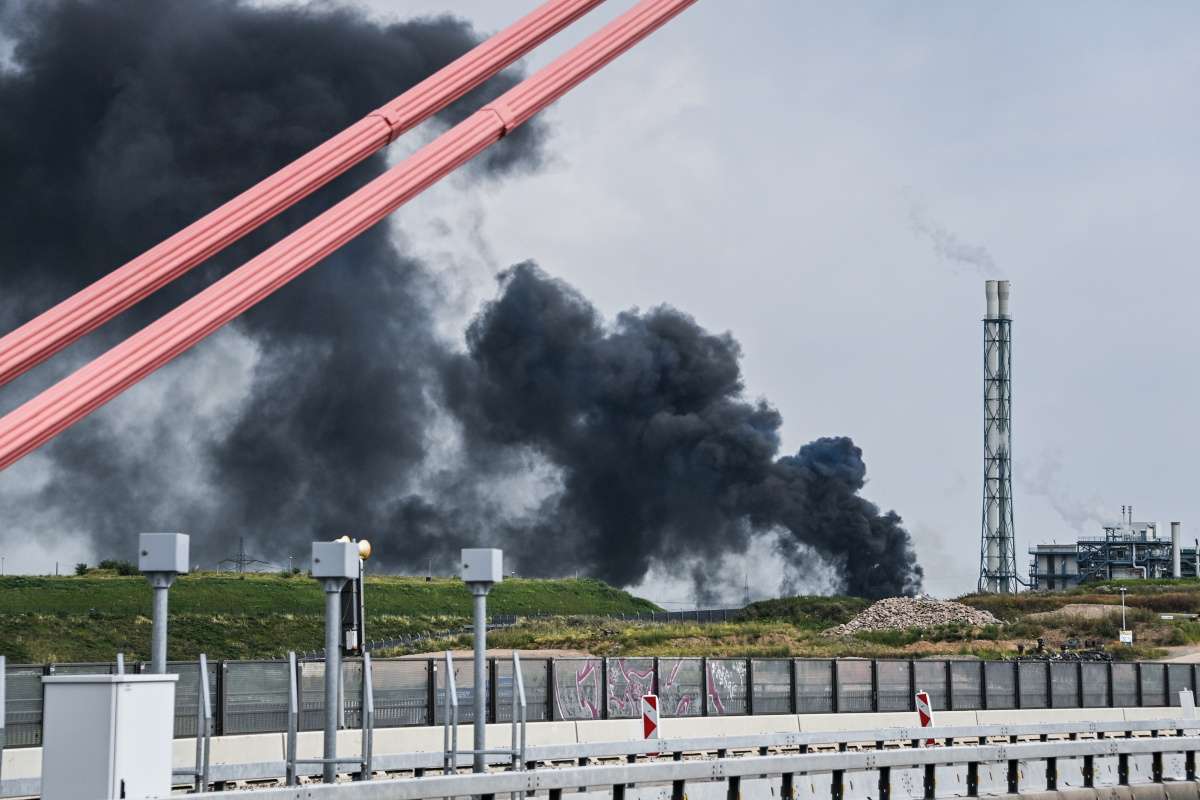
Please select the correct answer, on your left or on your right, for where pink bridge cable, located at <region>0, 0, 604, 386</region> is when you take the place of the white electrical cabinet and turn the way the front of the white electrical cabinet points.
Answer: on your left

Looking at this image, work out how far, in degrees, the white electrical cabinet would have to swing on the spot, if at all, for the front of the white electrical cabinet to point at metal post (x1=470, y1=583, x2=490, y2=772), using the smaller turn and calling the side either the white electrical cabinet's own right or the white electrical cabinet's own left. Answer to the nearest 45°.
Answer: approximately 90° to the white electrical cabinet's own left

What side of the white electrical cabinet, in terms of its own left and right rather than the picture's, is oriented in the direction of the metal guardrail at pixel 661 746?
left

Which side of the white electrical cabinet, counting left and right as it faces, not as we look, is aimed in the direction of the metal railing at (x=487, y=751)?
left

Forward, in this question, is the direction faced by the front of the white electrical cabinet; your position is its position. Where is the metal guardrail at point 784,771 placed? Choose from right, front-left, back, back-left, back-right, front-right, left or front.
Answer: left

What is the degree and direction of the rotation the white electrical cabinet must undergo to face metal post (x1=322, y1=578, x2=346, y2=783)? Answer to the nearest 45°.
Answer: approximately 135° to its left

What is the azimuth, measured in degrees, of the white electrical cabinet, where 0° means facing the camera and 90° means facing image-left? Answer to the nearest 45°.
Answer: approximately 315°

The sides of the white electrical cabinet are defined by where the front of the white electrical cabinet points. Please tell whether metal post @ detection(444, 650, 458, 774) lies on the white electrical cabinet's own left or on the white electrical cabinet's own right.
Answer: on the white electrical cabinet's own left
